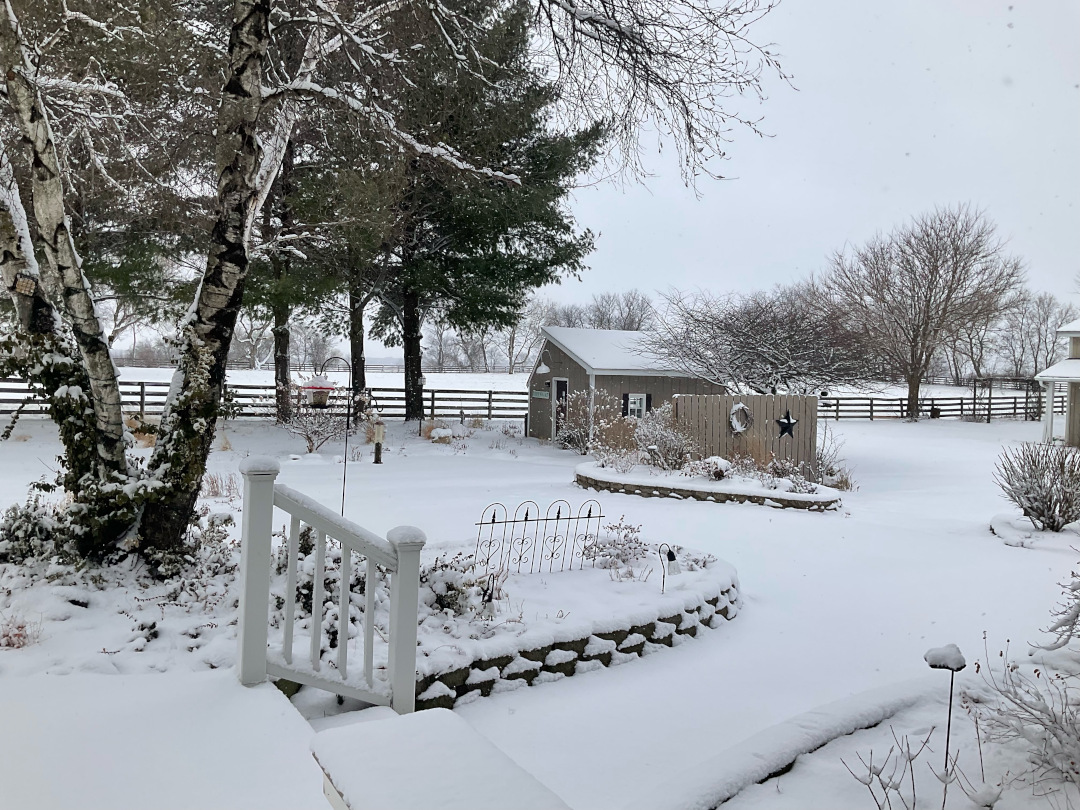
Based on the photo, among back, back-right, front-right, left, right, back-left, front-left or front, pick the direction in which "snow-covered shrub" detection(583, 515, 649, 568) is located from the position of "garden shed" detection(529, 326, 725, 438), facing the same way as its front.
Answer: front-left

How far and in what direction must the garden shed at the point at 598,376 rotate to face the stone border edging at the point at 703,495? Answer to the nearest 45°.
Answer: approximately 45° to its left

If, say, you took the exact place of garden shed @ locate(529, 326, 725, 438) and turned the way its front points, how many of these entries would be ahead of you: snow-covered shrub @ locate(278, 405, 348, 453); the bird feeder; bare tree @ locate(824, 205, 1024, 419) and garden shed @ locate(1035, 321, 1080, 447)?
2

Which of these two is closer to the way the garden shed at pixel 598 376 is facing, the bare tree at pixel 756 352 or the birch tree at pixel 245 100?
the birch tree

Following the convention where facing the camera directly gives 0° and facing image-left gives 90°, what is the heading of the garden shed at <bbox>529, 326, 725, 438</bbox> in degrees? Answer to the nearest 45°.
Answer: approximately 45°

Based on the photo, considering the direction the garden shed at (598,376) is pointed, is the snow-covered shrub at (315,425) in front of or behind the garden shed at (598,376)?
in front

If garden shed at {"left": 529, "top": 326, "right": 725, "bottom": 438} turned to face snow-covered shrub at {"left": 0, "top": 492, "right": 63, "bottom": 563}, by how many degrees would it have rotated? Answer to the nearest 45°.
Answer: approximately 45° to its left

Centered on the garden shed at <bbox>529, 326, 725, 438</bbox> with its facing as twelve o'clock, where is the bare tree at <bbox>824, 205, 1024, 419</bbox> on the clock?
The bare tree is roughly at 6 o'clock from the garden shed.

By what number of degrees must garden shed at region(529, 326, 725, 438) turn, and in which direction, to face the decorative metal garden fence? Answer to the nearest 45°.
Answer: approximately 45° to its left

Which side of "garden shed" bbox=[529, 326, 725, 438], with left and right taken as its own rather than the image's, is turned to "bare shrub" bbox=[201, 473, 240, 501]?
front
